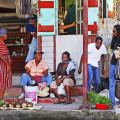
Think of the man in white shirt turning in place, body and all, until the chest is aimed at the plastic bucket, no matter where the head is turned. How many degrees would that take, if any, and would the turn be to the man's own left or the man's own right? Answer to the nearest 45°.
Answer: approximately 45° to the man's own right

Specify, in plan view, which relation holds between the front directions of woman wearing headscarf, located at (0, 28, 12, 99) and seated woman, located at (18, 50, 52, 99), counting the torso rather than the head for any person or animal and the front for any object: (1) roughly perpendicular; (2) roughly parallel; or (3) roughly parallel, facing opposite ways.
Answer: roughly perpendicular

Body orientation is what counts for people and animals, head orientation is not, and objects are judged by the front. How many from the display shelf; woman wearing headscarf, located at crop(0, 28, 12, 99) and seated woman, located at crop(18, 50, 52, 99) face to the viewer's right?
1

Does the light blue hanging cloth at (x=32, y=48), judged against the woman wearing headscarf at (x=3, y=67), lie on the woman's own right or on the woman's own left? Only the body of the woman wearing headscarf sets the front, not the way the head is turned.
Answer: on the woman's own left

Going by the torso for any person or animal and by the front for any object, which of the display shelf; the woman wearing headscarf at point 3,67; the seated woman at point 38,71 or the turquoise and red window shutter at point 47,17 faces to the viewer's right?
the woman wearing headscarf

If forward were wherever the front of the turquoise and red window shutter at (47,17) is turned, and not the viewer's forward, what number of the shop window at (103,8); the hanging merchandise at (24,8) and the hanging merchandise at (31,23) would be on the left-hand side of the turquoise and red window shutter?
1

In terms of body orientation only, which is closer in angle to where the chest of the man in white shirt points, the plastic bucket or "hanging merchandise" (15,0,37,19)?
the plastic bucket
